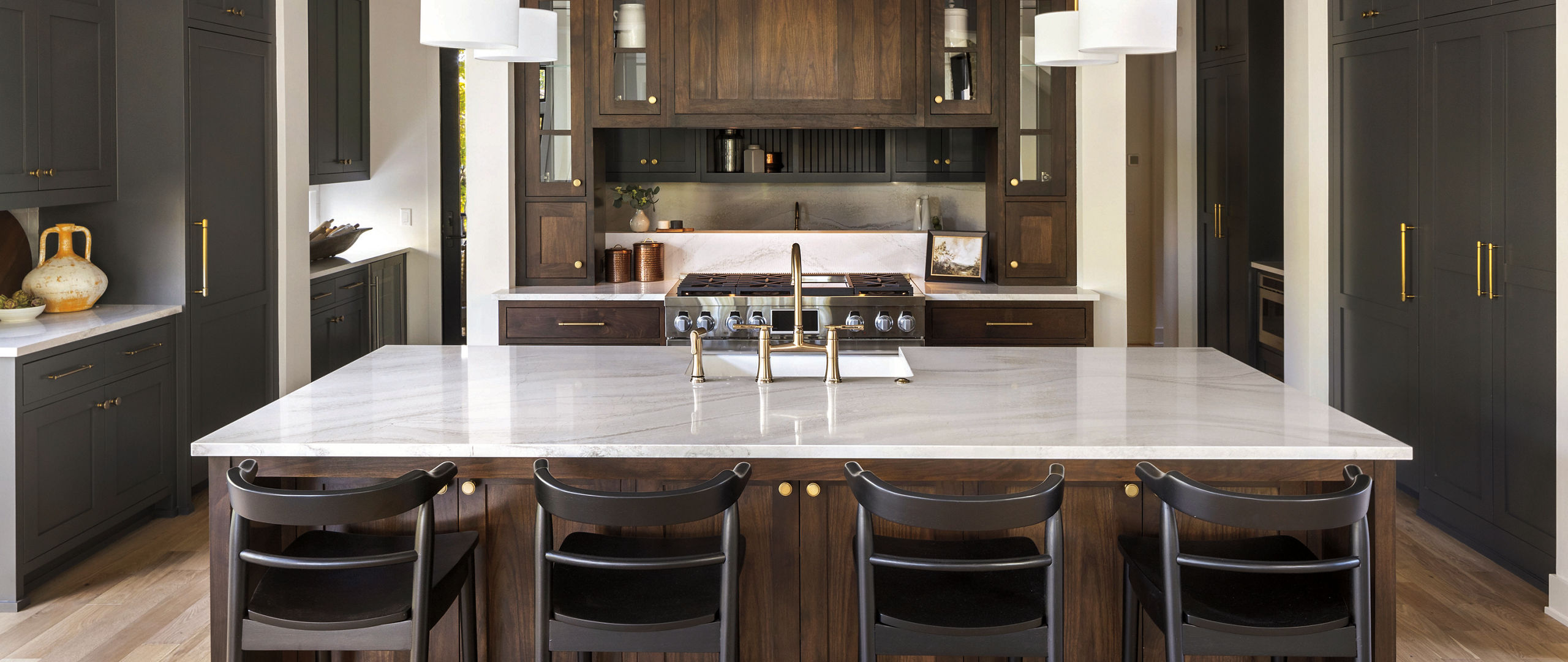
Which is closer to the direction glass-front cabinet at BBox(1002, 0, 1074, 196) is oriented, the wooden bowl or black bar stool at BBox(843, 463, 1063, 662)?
the black bar stool

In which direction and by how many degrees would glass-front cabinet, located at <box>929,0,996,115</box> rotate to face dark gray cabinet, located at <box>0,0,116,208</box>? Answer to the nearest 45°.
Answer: approximately 45° to its right

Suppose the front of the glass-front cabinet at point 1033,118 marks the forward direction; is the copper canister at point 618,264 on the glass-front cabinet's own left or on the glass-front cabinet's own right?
on the glass-front cabinet's own right

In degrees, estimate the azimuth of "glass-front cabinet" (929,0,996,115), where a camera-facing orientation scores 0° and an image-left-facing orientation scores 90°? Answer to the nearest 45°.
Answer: approximately 0°

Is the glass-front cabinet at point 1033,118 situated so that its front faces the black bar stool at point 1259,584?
yes

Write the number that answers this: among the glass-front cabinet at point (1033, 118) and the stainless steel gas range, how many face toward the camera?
2

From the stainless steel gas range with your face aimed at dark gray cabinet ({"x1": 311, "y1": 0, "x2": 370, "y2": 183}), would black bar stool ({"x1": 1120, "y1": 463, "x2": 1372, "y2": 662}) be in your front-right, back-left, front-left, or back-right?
back-left

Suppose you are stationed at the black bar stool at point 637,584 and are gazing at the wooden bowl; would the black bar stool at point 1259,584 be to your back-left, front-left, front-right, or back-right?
back-right

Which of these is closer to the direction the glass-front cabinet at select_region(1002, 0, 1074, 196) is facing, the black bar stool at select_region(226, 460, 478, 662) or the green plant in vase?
the black bar stool

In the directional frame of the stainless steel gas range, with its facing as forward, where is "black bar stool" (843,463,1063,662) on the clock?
The black bar stool is roughly at 12 o'clock from the stainless steel gas range.

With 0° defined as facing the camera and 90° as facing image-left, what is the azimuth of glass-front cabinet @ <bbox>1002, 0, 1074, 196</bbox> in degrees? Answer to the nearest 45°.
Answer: approximately 0°
